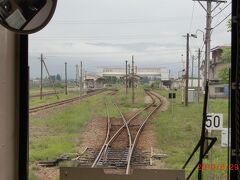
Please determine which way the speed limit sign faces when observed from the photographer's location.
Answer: facing the viewer

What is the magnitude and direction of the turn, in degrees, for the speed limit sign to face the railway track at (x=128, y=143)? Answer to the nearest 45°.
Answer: approximately 90° to its right

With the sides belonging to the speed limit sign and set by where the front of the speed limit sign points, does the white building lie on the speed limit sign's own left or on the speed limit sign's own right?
on the speed limit sign's own right
